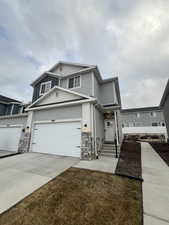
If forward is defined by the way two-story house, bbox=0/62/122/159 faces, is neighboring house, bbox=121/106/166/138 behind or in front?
behind

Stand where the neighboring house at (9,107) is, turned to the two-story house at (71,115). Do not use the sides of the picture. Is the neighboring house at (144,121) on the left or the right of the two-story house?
left

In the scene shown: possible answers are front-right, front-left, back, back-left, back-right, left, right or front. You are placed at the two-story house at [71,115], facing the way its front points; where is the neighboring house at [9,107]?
right

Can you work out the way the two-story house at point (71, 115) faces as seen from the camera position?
facing the viewer and to the left of the viewer
